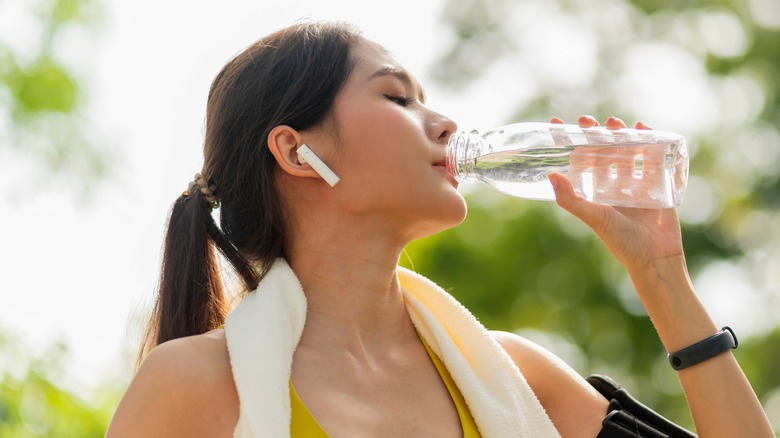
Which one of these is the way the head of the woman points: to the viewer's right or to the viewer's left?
to the viewer's right

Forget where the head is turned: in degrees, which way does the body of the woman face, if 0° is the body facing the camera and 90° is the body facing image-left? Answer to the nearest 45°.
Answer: approximately 315°
